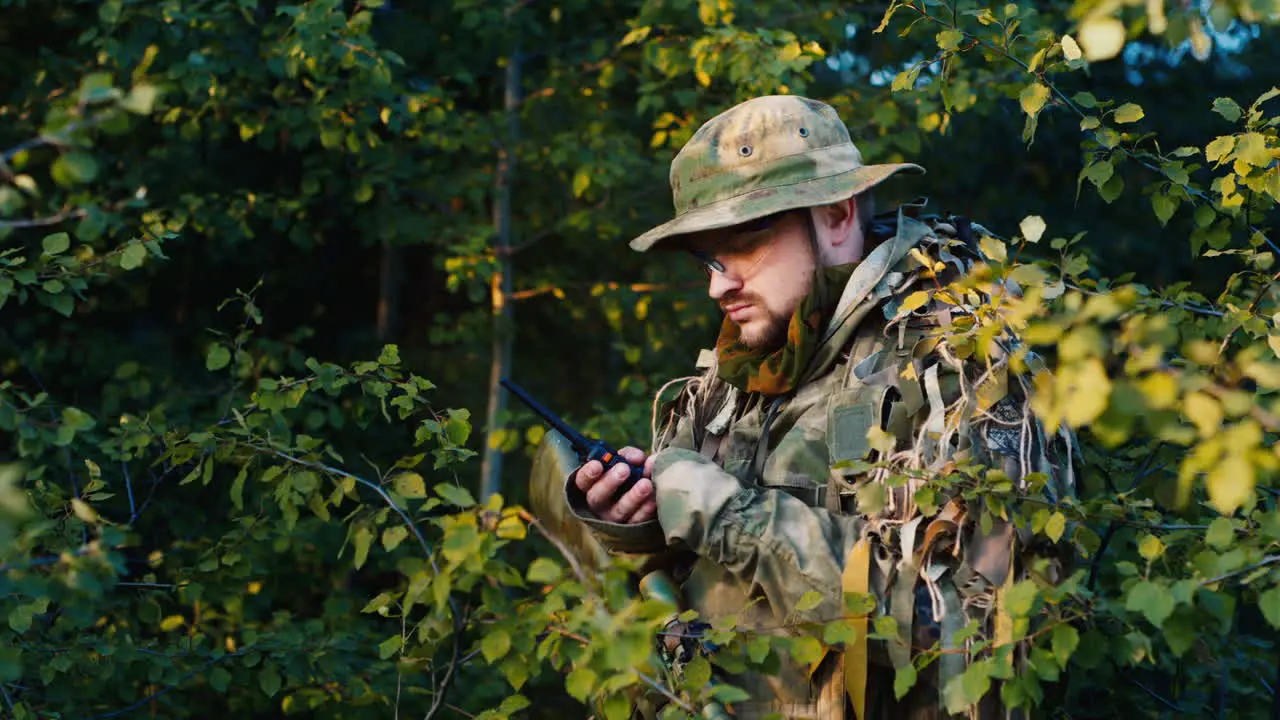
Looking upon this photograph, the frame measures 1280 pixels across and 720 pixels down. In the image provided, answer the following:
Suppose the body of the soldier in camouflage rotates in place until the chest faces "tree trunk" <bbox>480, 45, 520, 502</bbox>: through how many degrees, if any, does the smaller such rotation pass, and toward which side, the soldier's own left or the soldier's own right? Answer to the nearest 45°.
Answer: approximately 90° to the soldier's own right

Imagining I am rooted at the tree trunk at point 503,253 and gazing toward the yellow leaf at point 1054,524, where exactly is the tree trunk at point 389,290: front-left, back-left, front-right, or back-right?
back-right

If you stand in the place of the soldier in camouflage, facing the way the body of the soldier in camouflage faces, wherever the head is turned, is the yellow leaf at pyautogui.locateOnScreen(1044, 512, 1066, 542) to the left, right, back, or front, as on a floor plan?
left

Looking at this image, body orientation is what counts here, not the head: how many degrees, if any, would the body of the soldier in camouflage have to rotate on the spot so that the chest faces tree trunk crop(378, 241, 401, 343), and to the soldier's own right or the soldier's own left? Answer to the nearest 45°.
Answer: approximately 90° to the soldier's own right

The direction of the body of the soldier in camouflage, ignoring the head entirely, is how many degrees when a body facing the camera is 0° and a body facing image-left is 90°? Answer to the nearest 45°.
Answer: approximately 45°

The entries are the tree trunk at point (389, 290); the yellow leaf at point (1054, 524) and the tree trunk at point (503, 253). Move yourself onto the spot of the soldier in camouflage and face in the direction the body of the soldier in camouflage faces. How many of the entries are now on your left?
1
